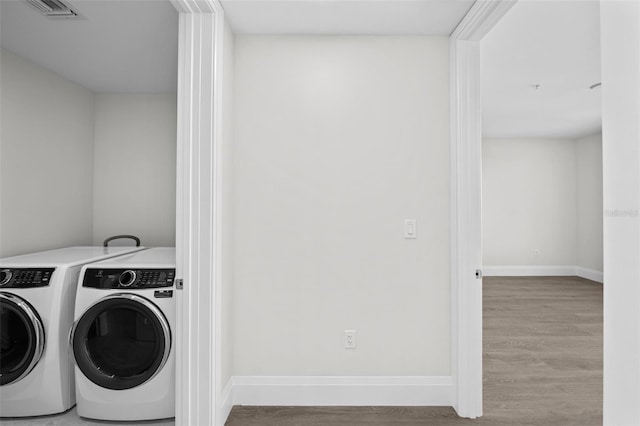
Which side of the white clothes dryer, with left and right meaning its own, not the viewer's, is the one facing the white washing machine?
right

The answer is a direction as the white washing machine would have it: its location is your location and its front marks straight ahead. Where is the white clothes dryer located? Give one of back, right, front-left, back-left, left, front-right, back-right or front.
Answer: left

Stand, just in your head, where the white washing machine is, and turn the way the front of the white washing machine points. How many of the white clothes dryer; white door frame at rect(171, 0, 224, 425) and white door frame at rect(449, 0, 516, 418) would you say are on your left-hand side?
3

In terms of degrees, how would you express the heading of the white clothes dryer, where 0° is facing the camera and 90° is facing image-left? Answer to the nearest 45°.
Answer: approximately 45°

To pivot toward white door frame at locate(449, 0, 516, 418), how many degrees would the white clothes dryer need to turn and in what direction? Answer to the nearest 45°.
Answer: approximately 90° to its left

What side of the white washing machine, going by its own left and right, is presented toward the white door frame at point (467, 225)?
left

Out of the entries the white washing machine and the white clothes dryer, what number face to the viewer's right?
0
